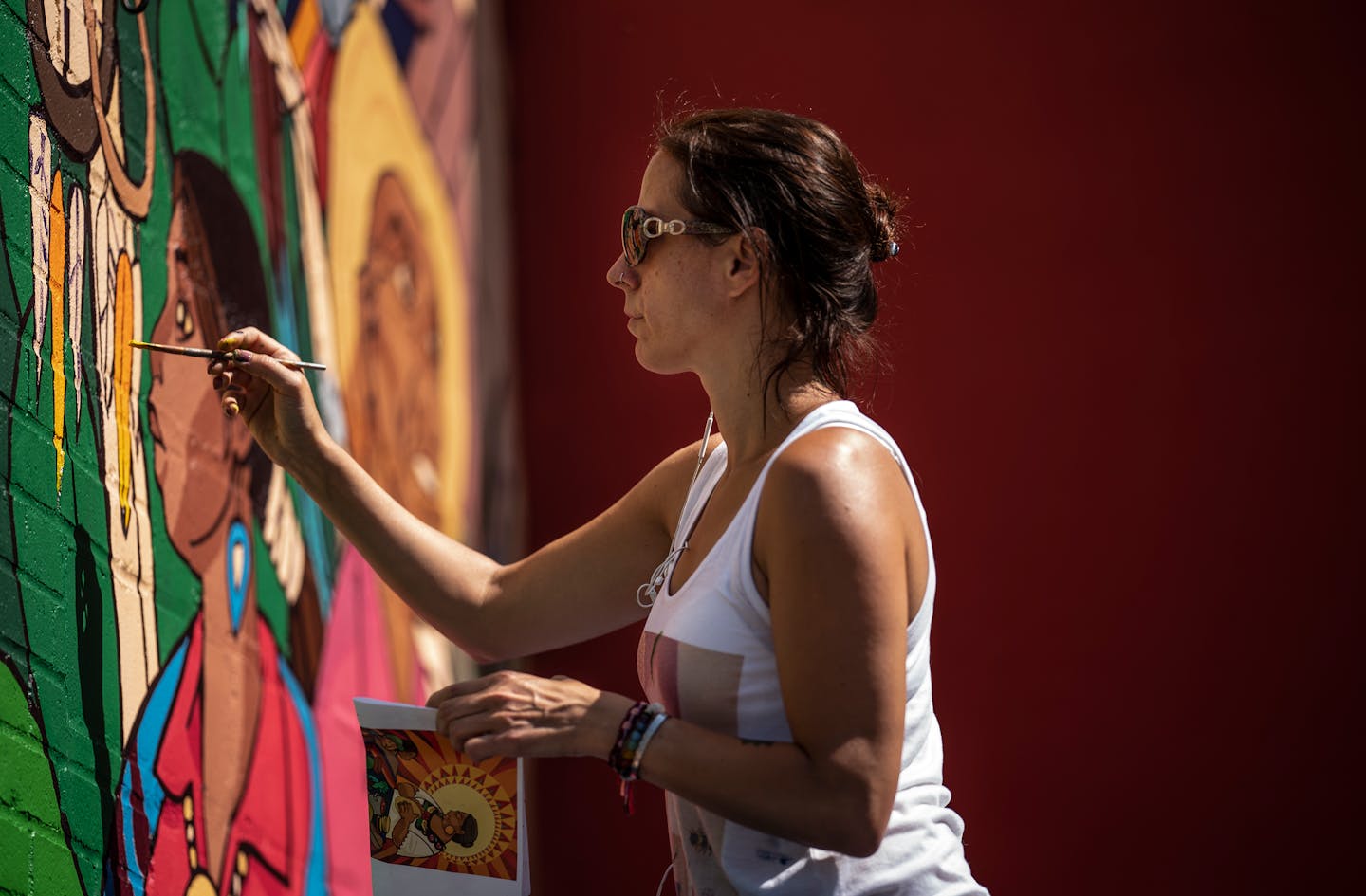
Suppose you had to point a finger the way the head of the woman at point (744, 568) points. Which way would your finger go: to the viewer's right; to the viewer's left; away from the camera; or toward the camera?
to the viewer's left

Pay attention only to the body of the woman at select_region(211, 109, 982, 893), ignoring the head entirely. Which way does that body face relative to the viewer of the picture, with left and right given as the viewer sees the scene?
facing to the left of the viewer
